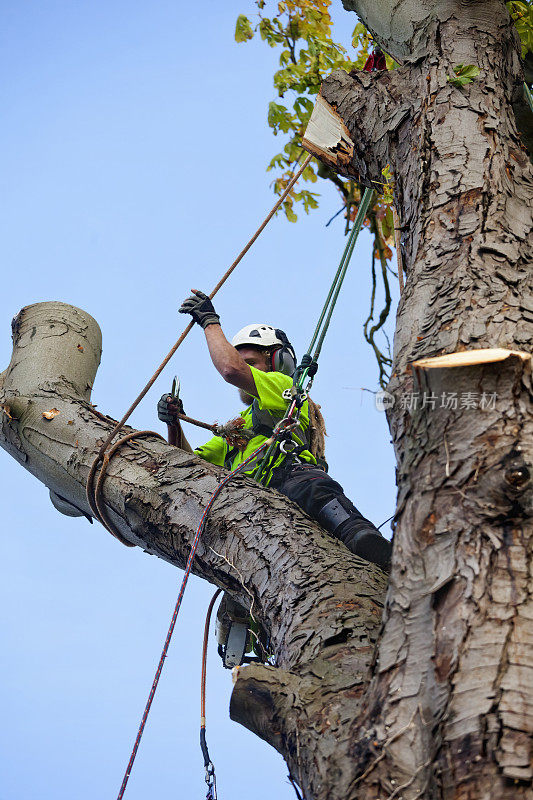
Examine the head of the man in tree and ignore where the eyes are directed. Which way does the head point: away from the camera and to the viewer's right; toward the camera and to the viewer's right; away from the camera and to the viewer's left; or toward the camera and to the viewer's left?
toward the camera and to the viewer's left

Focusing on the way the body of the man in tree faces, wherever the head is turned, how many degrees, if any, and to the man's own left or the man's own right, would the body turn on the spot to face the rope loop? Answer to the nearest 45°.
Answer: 0° — they already face it

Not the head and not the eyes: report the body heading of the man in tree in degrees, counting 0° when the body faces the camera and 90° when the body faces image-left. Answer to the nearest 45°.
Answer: approximately 45°
